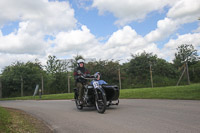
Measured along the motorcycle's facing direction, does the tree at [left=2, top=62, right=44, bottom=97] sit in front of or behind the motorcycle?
behind

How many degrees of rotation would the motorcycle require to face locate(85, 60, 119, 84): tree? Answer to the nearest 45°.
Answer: approximately 135° to its left

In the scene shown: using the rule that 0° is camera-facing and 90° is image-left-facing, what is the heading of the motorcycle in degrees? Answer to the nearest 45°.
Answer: approximately 315°
